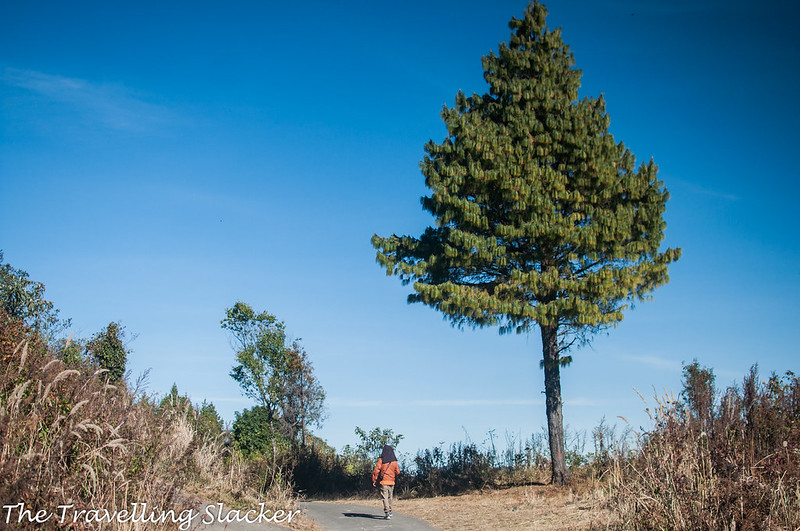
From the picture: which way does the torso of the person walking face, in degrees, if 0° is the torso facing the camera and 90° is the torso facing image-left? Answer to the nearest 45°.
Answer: approximately 180°

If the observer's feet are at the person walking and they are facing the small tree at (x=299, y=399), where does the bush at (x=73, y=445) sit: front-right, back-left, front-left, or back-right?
back-left

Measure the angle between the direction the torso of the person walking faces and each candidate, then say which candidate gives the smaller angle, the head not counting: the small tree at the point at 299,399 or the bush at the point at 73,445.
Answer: the small tree

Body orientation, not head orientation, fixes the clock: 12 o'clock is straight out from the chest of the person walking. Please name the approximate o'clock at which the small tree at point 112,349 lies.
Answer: The small tree is roughly at 11 o'clock from the person walking.

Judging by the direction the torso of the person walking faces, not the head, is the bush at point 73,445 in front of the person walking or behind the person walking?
behind

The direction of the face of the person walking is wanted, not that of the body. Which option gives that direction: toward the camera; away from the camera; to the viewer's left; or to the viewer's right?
away from the camera

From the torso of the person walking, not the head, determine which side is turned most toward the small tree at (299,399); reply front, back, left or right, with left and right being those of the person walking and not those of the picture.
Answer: front
